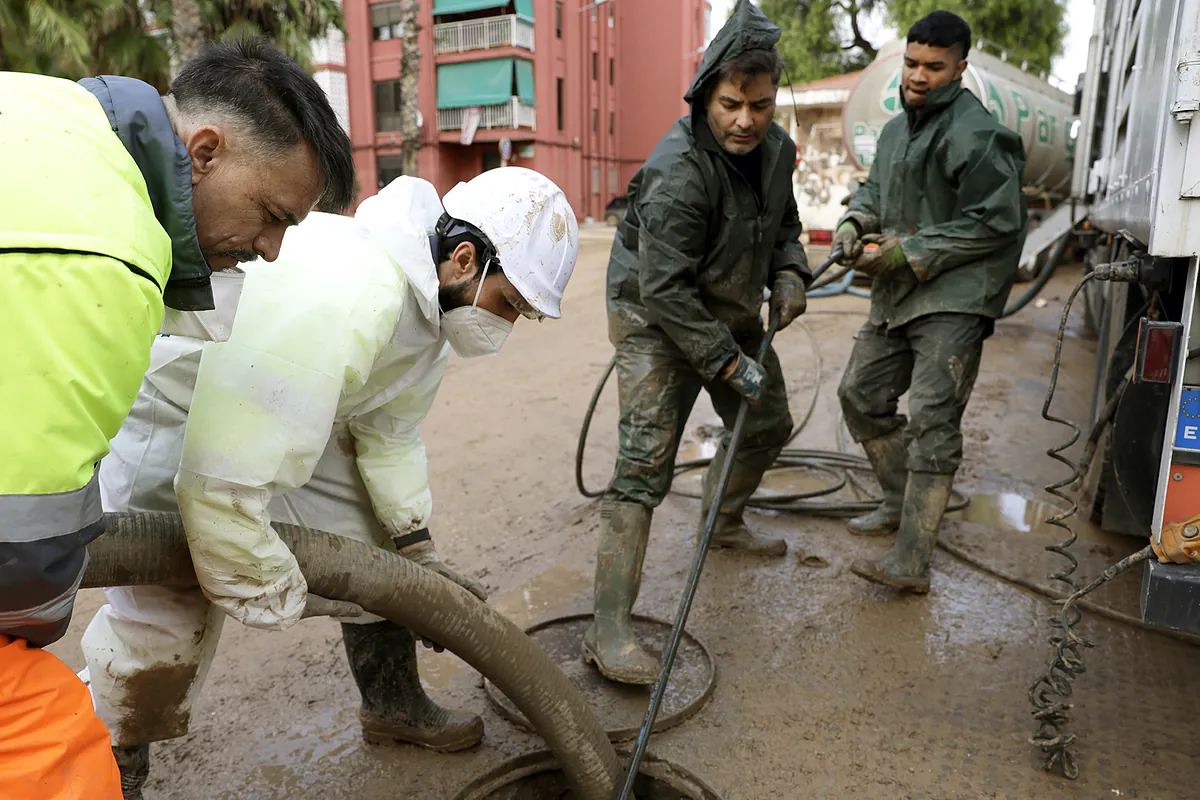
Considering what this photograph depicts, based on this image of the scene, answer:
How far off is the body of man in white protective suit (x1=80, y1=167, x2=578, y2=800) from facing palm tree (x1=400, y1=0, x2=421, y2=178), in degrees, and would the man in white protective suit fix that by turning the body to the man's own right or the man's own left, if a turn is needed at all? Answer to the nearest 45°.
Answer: approximately 90° to the man's own left

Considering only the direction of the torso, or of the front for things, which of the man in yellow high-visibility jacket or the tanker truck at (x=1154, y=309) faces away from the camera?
the tanker truck

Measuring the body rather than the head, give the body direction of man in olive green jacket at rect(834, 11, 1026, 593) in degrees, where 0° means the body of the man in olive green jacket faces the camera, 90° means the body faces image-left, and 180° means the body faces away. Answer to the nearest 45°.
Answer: approximately 45°

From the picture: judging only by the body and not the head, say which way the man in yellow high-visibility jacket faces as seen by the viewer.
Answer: to the viewer's right

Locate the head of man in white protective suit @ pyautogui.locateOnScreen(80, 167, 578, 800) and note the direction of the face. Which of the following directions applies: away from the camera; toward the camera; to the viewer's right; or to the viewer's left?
to the viewer's right

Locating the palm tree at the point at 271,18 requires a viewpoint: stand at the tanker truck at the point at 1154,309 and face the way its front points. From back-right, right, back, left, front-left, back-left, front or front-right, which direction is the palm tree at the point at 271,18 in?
front-left

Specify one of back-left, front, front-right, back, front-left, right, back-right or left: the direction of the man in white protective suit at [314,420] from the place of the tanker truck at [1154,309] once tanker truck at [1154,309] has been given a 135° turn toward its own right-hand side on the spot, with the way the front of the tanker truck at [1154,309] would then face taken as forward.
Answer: right

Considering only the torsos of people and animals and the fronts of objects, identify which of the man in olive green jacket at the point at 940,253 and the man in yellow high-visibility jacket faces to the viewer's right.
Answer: the man in yellow high-visibility jacket

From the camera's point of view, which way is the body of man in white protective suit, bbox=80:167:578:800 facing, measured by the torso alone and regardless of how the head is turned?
to the viewer's right

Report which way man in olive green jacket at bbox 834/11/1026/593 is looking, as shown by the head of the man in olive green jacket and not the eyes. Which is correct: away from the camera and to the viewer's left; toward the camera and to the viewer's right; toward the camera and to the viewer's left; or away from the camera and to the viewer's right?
toward the camera and to the viewer's left

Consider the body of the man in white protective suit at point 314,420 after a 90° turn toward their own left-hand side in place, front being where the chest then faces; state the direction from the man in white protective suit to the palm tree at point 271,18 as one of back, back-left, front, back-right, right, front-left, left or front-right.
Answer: front

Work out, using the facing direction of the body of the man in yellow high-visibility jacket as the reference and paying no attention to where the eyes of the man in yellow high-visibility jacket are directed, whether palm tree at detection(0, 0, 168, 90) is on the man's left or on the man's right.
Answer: on the man's left

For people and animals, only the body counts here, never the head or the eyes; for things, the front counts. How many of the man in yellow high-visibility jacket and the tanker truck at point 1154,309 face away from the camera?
1

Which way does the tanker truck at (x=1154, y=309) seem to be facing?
away from the camera
